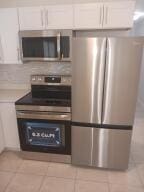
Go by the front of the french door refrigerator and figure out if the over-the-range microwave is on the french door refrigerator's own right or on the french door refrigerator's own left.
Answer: on the french door refrigerator's own right

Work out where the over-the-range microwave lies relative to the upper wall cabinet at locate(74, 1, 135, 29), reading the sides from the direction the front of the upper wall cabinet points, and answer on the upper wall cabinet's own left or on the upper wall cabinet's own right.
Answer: on the upper wall cabinet's own right

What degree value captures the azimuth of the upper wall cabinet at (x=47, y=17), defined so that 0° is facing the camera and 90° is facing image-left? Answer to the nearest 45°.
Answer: approximately 0°

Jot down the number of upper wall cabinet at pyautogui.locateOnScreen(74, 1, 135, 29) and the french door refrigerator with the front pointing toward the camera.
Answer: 2
